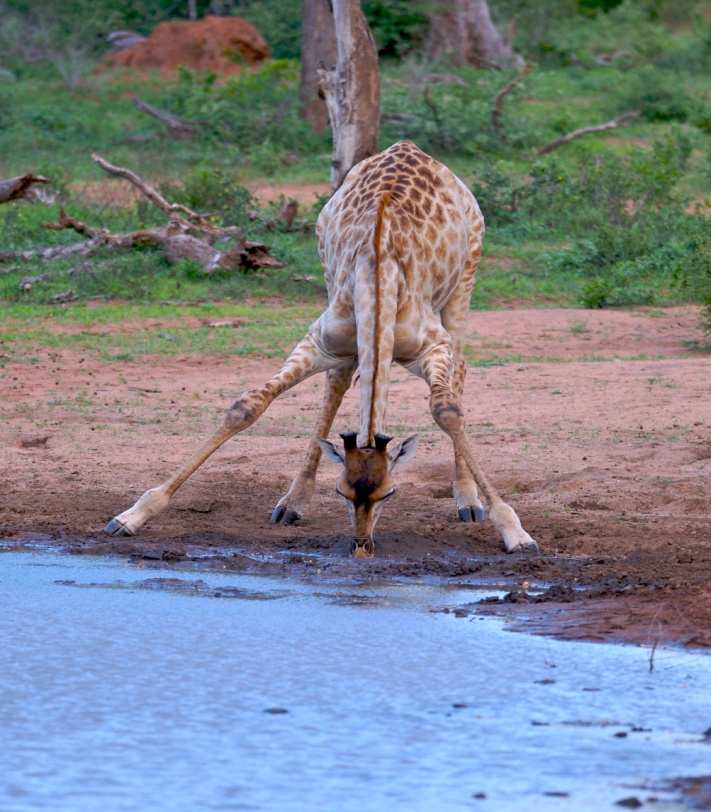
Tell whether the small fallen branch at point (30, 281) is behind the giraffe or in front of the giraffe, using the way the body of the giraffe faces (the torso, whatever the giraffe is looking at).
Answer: behind

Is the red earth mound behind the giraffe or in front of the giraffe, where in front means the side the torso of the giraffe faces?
behind

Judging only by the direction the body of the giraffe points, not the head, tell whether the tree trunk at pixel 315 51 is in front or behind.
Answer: behind

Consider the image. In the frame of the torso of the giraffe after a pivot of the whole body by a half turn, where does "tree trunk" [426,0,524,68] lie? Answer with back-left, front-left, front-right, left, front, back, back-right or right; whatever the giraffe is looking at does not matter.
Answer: front

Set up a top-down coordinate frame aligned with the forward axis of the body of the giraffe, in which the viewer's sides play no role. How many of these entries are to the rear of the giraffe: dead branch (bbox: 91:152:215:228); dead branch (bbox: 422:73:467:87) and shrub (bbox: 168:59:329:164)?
3

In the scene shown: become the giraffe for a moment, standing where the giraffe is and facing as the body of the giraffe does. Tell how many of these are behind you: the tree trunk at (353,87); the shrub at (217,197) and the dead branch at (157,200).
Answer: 3

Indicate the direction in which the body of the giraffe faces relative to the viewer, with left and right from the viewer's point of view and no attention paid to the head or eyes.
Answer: facing the viewer

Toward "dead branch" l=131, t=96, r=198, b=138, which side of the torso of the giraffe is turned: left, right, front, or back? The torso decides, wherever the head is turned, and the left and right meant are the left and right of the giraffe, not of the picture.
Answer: back

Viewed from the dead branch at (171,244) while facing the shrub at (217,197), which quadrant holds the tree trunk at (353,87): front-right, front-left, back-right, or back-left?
front-right

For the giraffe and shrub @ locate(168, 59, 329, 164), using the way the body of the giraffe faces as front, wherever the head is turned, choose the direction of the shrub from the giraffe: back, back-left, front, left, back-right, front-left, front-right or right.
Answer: back

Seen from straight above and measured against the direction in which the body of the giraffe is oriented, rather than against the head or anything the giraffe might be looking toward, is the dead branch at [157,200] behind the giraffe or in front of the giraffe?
behind

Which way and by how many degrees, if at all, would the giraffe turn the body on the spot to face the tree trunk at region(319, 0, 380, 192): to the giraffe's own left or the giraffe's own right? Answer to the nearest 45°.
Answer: approximately 180°

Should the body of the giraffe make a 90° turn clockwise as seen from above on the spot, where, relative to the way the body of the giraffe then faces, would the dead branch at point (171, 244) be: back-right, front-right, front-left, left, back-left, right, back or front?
right
